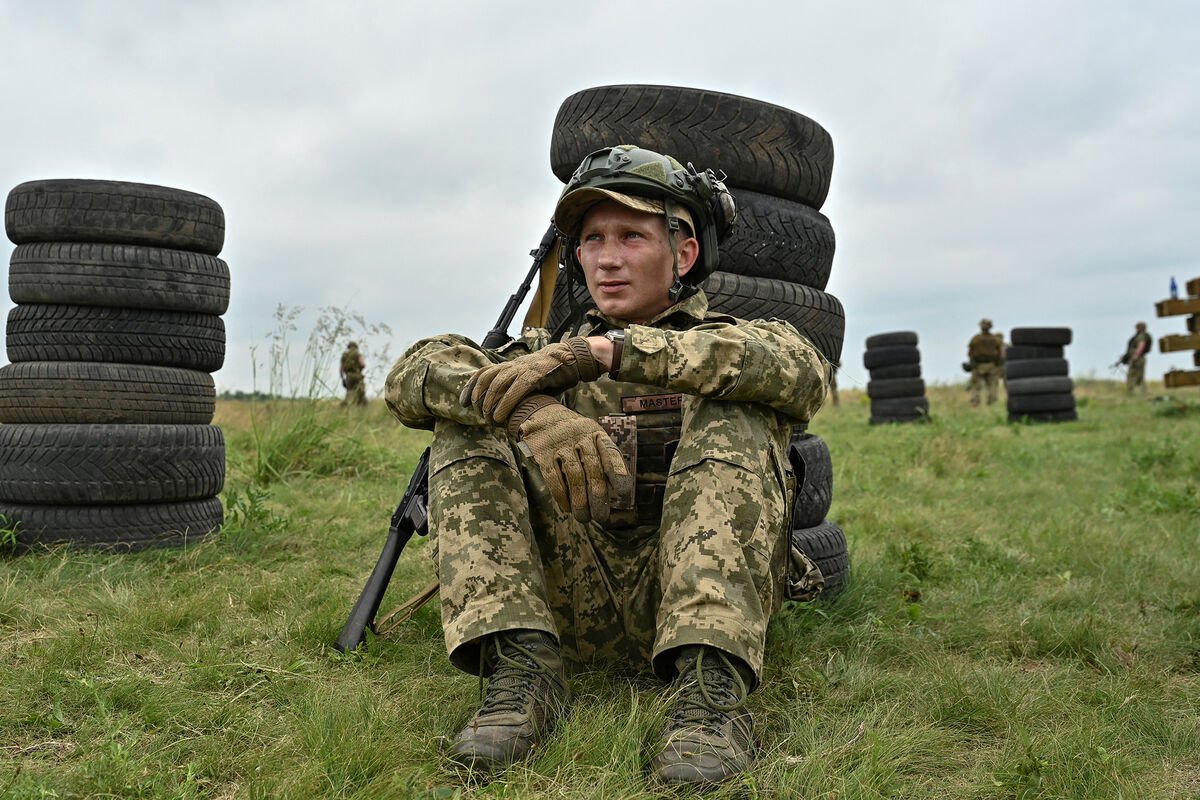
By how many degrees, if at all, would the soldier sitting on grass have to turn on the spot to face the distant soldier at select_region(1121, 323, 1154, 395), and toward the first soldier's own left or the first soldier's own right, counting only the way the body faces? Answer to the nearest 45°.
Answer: approximately 135° to the first soldier's own left

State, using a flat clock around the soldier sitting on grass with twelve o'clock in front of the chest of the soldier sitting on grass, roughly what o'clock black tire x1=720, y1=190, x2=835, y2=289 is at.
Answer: The black tire is roughly at 7 o'clock from the soldier sitting on grass.

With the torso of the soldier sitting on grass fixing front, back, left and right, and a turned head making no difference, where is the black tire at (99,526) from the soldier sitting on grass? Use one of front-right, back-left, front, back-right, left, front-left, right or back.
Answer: back-right

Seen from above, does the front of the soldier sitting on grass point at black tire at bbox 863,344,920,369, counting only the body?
no

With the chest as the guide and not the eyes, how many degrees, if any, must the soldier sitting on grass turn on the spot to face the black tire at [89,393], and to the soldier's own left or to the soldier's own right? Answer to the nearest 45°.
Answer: approximately 135° to the soldier's own right

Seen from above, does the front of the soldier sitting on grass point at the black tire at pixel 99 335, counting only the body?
no

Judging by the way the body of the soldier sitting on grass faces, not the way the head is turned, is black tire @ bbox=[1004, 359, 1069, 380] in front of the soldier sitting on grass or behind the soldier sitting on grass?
behind

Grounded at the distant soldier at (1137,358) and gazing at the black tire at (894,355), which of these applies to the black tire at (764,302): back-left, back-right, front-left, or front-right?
front-left

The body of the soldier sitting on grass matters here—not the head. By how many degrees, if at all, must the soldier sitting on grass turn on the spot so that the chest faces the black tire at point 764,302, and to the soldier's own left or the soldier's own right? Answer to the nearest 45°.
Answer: approximately 135° to the soldier's own left

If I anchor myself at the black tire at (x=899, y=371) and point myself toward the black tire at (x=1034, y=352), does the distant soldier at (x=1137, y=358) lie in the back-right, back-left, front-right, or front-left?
front-left

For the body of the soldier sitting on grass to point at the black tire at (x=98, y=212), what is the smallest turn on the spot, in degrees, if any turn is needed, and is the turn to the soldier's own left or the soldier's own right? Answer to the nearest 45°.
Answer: approximately 135° to the soldier's own right

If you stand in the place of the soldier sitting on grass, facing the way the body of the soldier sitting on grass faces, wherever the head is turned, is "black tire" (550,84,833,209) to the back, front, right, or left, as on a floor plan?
back

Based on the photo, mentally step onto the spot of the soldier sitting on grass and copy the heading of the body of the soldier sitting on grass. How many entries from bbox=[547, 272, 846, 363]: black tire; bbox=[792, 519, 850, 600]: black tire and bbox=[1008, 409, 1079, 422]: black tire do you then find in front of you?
0

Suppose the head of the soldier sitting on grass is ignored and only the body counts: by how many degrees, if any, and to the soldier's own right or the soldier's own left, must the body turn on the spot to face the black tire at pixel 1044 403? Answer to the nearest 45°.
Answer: approximately 135° to the soldier's own left

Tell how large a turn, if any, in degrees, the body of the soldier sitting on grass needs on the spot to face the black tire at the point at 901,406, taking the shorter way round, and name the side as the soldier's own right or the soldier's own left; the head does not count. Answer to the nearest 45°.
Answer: approximately 180°

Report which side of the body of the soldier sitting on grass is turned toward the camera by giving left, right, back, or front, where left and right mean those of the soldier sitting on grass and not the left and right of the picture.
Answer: front

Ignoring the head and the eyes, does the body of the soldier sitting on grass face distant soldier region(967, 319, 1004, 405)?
no
